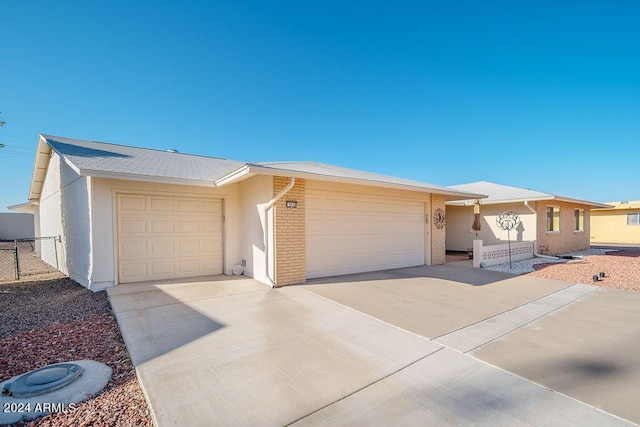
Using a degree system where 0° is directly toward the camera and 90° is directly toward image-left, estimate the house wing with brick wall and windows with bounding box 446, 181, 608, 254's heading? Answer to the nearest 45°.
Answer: approximately 315°

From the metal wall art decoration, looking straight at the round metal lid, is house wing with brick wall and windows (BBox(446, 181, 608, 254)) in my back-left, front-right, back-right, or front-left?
back-left

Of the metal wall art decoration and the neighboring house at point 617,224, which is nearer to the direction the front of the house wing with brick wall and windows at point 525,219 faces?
the metal wall art decoration

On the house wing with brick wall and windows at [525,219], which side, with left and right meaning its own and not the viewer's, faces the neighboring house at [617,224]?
left

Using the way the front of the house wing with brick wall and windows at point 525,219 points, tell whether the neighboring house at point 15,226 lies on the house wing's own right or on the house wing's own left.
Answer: on the house wing's own right

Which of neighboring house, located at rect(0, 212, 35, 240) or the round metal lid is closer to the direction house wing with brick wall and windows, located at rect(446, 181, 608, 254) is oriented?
the round metal lid

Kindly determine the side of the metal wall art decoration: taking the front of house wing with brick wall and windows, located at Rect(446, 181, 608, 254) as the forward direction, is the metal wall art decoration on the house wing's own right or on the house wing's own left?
on the house wing's own right

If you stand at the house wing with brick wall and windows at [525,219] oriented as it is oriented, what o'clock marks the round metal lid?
The round metal lid is roughly at 2 o'clock from the house wing with brick wall and windows.

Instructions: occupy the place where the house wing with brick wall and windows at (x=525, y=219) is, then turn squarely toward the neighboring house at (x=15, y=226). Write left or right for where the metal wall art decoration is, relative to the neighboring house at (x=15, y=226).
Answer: left
